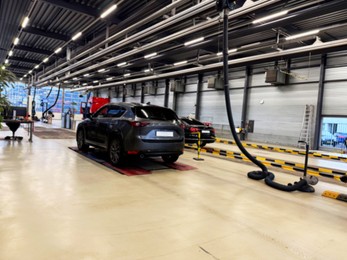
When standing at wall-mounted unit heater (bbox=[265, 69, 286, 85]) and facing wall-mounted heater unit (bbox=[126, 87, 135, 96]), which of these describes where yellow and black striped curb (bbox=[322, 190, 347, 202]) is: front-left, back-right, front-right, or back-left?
back-left

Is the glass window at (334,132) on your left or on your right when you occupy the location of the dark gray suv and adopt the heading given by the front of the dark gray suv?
on your right

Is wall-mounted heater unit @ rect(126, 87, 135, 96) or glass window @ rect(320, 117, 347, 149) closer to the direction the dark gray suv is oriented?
the wall-mounted heater unit

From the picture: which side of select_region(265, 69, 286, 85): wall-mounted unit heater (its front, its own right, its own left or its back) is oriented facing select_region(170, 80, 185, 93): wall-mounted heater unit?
right

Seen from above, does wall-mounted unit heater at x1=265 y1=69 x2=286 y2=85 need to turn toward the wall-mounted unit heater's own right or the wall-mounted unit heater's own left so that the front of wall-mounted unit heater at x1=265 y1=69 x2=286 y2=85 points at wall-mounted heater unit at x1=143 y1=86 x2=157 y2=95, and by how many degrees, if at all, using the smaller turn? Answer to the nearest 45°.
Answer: approximately 90° to the wall-mounted unit heater's own right

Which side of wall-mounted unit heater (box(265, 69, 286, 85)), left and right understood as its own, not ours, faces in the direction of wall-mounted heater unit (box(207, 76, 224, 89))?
right

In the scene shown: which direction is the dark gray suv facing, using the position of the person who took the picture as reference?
facing away from the viewer and to the left of the viewer

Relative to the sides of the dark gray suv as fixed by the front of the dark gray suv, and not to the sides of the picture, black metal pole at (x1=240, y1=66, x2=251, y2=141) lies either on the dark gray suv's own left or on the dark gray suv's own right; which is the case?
on the dark gray suv's own right

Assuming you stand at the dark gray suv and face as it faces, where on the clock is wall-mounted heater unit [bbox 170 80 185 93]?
The wall-mounted heater unit is roughly at 2 o'clock from the dark gray suv.

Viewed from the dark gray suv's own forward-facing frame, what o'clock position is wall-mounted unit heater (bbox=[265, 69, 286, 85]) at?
The wall-mounted unit heater is roughly at 3 o'clock from the dark gray suv.

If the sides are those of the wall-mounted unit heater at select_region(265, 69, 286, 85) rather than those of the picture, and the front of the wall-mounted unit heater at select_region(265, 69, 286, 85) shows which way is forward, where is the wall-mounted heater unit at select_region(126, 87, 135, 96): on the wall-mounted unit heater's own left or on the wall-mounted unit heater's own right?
on the wall-mounted unit heater's own right

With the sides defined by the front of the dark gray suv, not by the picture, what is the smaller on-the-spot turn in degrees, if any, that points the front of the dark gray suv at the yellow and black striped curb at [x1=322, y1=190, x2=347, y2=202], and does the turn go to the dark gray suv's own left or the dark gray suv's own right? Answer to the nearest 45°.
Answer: approximately 180°

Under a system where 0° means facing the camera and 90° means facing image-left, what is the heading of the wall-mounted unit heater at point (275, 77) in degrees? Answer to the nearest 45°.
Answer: approximately 45°
